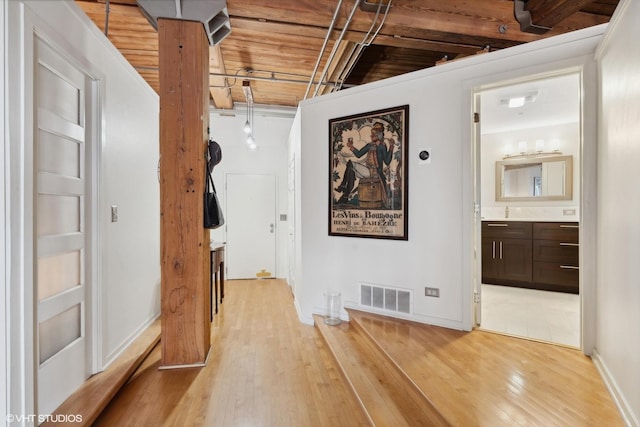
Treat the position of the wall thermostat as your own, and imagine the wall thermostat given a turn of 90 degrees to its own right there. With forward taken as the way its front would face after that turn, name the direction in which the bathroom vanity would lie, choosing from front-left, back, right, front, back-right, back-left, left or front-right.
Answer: back-right

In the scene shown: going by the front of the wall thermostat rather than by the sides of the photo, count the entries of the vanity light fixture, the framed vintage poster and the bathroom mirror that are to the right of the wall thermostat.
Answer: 1

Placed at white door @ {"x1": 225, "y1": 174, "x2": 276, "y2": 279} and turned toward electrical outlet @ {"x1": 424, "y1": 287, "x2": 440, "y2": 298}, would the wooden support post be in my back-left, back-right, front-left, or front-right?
front-right

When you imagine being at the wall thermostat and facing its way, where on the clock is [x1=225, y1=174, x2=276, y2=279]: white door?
The white door is roughly at 4 o'clock from the wall thermostat.

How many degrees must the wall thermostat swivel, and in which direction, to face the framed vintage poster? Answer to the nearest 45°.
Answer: approximately 90° to its right

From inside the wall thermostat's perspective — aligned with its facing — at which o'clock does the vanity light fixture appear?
The vanity light fixture is roughly at 7 o'clock from the wall thermostat.

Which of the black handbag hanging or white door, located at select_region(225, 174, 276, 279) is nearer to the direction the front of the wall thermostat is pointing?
the black handbag hanging

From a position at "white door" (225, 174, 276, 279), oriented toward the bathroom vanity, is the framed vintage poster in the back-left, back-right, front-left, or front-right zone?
front-right

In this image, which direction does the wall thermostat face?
toward the camera
